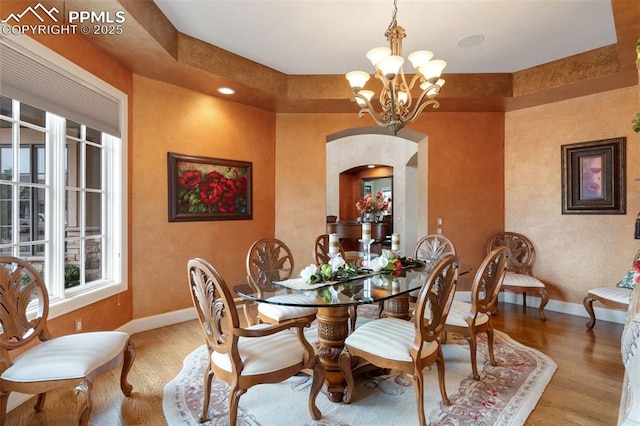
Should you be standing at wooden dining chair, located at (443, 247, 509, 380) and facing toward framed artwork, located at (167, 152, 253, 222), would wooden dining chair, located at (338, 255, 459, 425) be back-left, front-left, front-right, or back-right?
front-left

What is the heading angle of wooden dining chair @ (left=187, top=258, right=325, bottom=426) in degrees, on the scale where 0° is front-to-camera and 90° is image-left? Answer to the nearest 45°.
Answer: approximately 225°

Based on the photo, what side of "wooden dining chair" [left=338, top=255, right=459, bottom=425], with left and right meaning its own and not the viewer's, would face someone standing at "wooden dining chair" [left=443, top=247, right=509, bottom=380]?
right

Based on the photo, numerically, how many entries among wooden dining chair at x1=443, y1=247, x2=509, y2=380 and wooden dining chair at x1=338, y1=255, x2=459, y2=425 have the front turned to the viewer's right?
0

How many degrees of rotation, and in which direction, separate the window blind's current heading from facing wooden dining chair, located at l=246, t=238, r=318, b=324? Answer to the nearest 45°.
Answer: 0° — it already faces it

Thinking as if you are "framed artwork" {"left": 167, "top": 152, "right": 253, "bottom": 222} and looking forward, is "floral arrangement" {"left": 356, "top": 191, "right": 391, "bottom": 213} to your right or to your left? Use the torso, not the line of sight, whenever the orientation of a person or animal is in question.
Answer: on your left

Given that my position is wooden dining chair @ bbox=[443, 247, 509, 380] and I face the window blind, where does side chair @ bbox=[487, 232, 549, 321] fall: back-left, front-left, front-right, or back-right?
back-right

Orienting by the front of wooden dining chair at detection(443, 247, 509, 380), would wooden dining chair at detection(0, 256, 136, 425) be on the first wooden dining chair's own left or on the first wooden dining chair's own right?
on the first wooden dining chair's own left

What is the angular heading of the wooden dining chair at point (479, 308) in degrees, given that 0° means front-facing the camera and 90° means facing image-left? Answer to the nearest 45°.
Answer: approximately 135°

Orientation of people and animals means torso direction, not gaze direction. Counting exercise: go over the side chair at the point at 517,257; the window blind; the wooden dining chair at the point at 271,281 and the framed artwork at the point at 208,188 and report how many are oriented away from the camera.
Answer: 0

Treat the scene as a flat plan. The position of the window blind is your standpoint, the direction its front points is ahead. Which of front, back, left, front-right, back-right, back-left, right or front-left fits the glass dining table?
front

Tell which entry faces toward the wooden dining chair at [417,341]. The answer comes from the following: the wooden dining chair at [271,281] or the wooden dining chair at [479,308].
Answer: the wooden dining chair at [271,281]

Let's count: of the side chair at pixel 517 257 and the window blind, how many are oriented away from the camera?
0

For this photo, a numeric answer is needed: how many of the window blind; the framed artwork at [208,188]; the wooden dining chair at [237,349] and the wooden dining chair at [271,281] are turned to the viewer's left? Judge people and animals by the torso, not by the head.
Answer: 0

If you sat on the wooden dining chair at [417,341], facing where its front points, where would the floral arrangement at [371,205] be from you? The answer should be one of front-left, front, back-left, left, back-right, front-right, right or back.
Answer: front-right

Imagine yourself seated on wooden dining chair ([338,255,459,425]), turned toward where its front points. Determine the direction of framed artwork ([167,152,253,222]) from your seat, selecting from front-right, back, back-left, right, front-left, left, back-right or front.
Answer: front

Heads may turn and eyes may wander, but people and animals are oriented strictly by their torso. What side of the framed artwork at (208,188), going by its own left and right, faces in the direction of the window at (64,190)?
right

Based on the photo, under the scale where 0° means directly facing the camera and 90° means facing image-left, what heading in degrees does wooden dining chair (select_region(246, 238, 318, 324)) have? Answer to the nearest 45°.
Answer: approximately 315°

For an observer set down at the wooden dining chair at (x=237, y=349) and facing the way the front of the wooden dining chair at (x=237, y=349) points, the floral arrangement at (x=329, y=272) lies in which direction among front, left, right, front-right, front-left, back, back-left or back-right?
front

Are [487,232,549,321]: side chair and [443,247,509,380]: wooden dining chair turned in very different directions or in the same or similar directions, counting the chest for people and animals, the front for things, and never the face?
very different directions

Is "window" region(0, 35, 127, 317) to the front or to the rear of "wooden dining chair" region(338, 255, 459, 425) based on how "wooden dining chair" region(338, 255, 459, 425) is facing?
to the front
